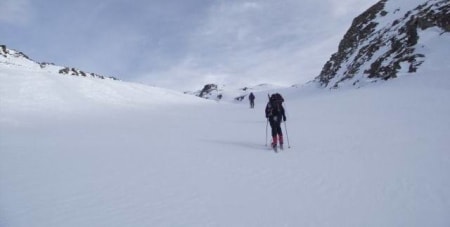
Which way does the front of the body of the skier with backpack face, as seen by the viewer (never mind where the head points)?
away from the camera
